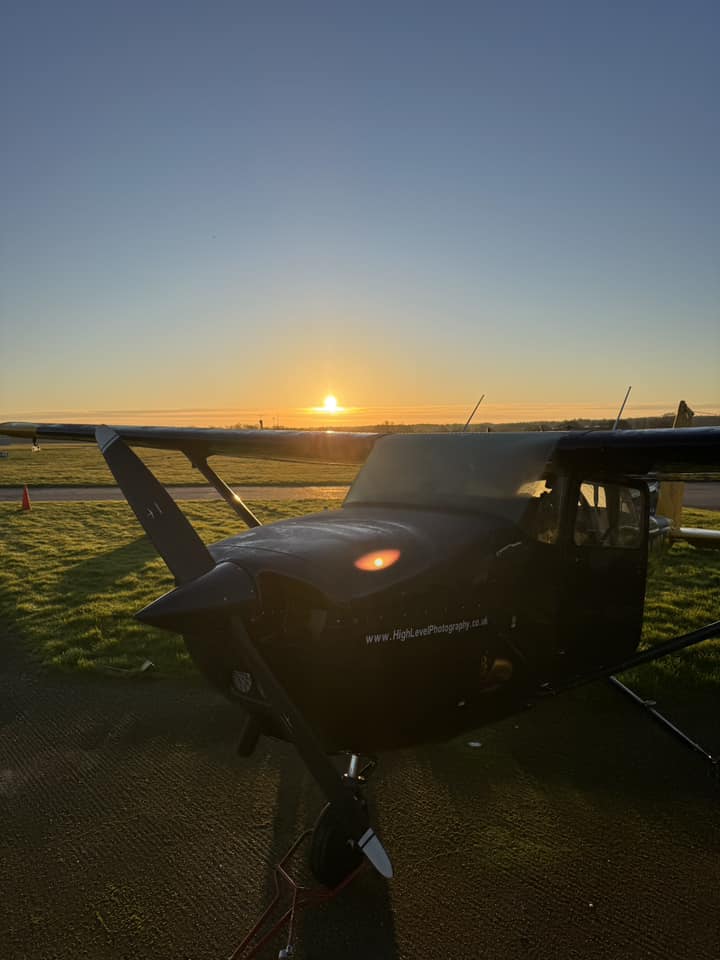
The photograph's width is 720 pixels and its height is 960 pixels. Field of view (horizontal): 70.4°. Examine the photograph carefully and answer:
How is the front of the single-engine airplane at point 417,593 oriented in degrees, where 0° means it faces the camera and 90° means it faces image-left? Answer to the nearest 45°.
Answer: approximately 45°
